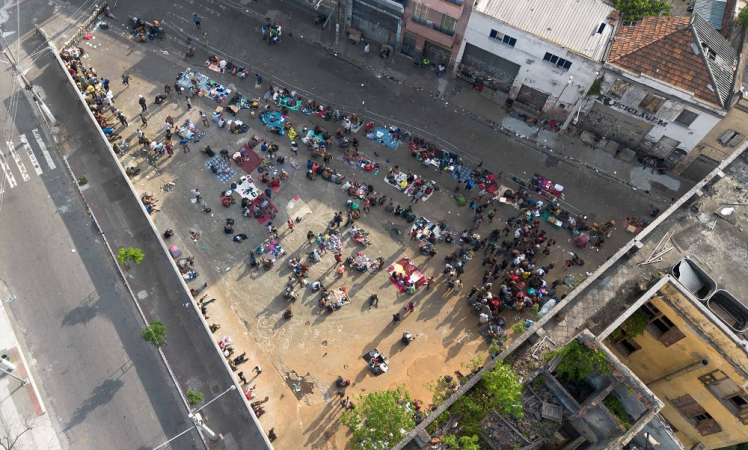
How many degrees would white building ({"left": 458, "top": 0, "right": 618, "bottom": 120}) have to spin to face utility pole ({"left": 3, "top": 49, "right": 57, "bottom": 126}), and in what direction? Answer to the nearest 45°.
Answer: approximately 45° to its right

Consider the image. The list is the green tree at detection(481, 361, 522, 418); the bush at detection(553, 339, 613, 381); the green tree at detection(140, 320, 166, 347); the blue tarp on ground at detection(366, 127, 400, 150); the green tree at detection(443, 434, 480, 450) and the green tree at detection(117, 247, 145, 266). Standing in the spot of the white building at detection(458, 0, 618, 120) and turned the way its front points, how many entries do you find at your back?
0

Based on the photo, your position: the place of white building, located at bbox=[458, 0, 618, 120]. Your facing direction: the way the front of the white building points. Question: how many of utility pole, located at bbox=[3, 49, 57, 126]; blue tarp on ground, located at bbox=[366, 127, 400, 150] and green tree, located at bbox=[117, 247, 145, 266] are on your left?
0

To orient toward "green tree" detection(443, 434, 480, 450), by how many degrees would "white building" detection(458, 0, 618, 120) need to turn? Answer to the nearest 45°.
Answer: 0° — it already faces it

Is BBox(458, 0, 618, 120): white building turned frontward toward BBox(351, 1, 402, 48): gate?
no

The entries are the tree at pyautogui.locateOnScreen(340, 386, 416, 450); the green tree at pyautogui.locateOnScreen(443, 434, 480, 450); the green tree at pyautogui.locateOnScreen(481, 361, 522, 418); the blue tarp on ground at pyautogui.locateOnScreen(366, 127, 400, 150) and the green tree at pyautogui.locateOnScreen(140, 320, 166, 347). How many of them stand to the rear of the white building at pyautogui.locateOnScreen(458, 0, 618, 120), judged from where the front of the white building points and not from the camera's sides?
0

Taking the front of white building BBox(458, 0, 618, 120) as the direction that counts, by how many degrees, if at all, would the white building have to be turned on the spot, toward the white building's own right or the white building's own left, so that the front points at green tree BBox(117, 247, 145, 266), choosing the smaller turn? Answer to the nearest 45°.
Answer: approximately 45° to the white building's own right

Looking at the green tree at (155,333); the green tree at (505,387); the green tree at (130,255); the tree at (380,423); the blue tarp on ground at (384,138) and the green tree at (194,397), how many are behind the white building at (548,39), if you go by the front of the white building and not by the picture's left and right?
0

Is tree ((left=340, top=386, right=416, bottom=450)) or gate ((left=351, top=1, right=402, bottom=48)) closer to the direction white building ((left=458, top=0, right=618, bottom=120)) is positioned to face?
the tree

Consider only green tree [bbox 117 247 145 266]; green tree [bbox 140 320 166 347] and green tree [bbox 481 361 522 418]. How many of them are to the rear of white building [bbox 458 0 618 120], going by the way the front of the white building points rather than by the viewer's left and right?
0

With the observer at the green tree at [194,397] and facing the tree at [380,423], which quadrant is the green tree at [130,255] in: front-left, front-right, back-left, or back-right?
back-left

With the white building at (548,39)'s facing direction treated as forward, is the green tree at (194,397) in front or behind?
in front

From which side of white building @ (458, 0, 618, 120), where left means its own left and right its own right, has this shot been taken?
front

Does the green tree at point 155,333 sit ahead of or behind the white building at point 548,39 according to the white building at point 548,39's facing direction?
ahead

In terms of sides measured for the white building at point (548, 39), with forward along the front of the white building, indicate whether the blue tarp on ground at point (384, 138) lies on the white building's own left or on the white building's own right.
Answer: on the white building's own right

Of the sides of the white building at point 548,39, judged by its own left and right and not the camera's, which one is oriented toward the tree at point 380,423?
front

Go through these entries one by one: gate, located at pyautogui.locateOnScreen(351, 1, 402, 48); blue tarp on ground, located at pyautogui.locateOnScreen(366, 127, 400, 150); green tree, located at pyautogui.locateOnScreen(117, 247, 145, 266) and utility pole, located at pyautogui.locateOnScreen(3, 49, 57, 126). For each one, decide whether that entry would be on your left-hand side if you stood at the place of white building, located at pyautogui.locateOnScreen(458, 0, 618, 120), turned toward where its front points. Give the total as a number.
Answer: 0
